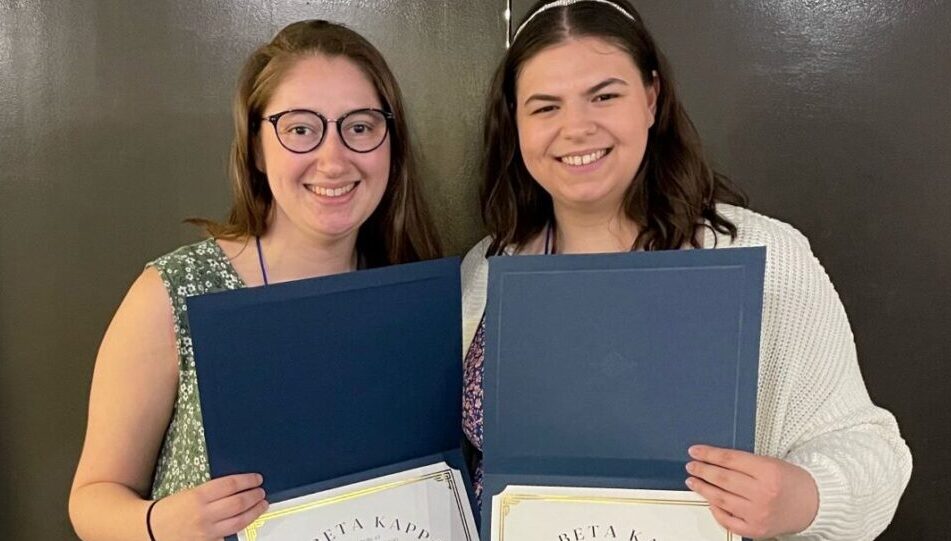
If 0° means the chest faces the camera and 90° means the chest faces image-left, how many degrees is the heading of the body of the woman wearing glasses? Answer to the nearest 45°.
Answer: approximately 0°
